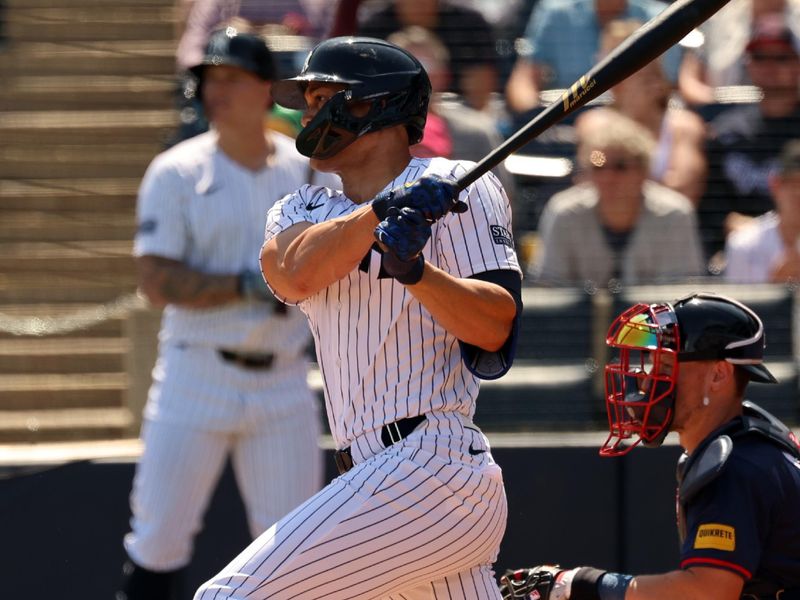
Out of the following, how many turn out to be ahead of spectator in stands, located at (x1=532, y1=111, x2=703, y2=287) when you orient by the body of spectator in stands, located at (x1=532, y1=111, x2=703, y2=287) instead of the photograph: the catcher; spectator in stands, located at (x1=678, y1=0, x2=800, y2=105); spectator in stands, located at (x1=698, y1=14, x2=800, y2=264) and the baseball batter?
2

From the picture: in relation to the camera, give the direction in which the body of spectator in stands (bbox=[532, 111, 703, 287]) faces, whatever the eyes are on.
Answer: toward the camera

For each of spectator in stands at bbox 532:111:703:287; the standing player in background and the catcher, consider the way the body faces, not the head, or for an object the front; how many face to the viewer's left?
1

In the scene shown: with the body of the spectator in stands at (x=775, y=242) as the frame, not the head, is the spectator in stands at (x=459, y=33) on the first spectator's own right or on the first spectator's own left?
on the first spectator's own right

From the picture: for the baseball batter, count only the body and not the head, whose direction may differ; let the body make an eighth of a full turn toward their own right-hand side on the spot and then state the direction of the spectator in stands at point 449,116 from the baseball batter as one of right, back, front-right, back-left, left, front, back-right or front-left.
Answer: right

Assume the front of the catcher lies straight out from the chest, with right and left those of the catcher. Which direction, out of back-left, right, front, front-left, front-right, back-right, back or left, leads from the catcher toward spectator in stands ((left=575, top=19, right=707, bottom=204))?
right

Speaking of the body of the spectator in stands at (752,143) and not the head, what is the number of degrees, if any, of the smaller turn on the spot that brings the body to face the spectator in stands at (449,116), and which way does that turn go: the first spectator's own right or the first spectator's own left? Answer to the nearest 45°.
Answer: approximately 90° to the first spectator's own right

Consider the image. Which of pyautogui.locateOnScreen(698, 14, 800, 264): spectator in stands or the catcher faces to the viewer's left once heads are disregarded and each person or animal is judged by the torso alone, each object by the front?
the catcher

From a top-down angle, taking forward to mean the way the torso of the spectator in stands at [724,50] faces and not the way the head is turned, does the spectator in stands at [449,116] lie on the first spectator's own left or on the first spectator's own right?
on the first spectator's own right

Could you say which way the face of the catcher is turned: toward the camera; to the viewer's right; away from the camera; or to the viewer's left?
to the viewer's left

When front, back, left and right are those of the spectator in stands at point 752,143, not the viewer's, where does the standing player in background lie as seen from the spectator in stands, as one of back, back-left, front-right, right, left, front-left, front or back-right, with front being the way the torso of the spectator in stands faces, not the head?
front-right

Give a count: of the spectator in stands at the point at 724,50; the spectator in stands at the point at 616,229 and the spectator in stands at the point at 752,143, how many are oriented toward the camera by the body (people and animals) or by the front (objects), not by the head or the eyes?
3

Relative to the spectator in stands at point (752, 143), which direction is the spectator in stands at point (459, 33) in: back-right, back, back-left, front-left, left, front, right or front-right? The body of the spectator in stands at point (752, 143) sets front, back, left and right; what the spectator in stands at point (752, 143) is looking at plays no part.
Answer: right

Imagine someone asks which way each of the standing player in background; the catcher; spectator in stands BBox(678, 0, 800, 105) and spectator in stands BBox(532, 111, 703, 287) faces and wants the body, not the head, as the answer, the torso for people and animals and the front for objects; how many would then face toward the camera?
3

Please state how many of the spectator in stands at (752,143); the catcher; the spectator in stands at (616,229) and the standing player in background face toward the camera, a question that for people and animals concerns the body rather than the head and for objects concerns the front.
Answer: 3

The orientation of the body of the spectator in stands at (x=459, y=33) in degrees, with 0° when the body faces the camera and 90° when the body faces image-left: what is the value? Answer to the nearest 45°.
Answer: approximately 0°

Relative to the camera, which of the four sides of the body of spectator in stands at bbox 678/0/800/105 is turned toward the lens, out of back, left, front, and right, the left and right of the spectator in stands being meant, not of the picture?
front
